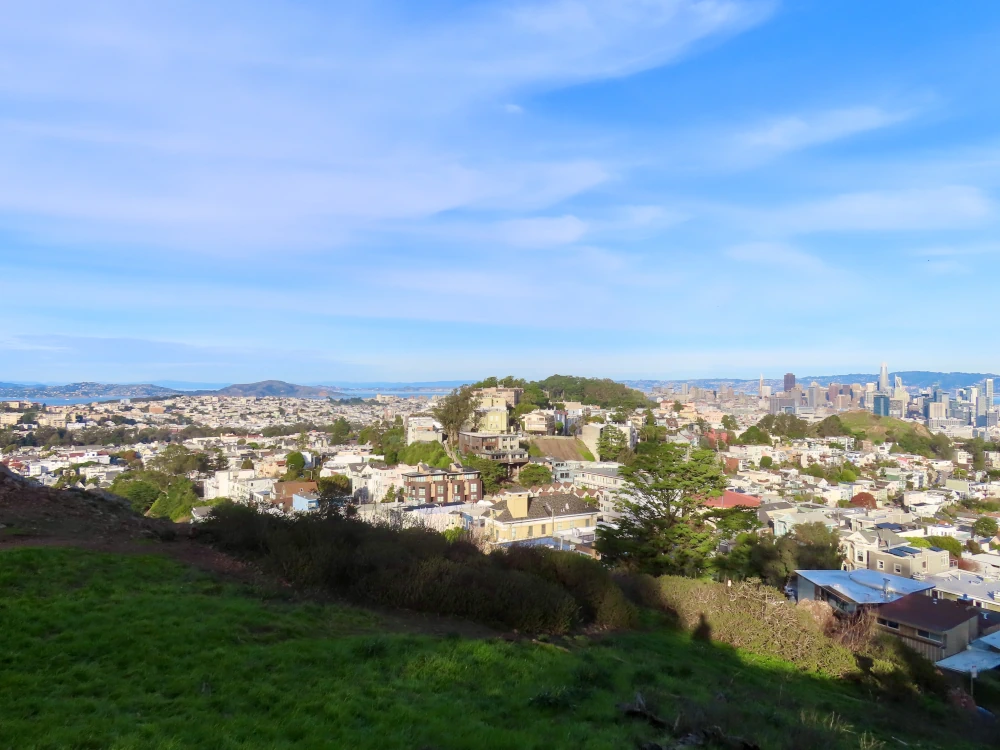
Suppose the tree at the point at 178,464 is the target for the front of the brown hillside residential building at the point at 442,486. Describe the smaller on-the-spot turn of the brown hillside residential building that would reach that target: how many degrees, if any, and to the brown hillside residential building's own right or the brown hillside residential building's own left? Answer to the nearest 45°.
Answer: approximately 135° to the brown hillside residential building's own right

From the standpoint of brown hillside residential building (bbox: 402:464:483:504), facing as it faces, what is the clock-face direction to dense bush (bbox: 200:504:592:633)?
The dense bush is roughly at 12 o'clock from the brown hillside residential building.

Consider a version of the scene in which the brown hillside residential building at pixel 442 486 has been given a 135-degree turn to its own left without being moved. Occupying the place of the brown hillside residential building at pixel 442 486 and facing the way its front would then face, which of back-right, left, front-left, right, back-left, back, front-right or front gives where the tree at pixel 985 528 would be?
front-right

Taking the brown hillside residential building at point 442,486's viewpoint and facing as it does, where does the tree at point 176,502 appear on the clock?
The tree is roughly at 3 o'clock from the brown hillside residential building.

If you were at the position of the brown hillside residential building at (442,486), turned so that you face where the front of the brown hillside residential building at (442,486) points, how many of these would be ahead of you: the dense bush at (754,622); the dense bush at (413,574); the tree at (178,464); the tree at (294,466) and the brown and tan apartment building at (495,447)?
2

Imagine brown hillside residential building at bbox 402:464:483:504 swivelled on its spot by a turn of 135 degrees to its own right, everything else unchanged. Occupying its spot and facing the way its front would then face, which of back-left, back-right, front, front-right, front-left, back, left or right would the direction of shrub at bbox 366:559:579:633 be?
back-left

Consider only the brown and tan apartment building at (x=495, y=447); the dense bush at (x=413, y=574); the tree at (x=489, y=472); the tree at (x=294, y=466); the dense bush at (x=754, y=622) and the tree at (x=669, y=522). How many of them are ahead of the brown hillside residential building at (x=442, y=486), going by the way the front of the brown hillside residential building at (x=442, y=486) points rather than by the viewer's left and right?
3

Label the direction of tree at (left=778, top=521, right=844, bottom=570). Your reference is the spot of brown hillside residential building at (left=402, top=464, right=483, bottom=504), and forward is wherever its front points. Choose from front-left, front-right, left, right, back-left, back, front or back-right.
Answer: front-left

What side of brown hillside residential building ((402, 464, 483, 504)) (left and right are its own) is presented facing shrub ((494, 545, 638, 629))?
front

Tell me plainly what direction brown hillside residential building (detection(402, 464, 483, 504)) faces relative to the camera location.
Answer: facing the viewer

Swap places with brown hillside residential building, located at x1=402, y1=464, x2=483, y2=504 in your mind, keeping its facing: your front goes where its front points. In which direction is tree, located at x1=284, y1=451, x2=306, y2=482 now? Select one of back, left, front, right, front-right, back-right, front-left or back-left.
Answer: back-right

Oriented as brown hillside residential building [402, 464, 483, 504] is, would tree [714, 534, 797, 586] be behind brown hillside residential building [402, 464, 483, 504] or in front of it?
in front

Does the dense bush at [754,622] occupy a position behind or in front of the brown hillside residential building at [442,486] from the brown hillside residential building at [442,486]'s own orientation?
in front
